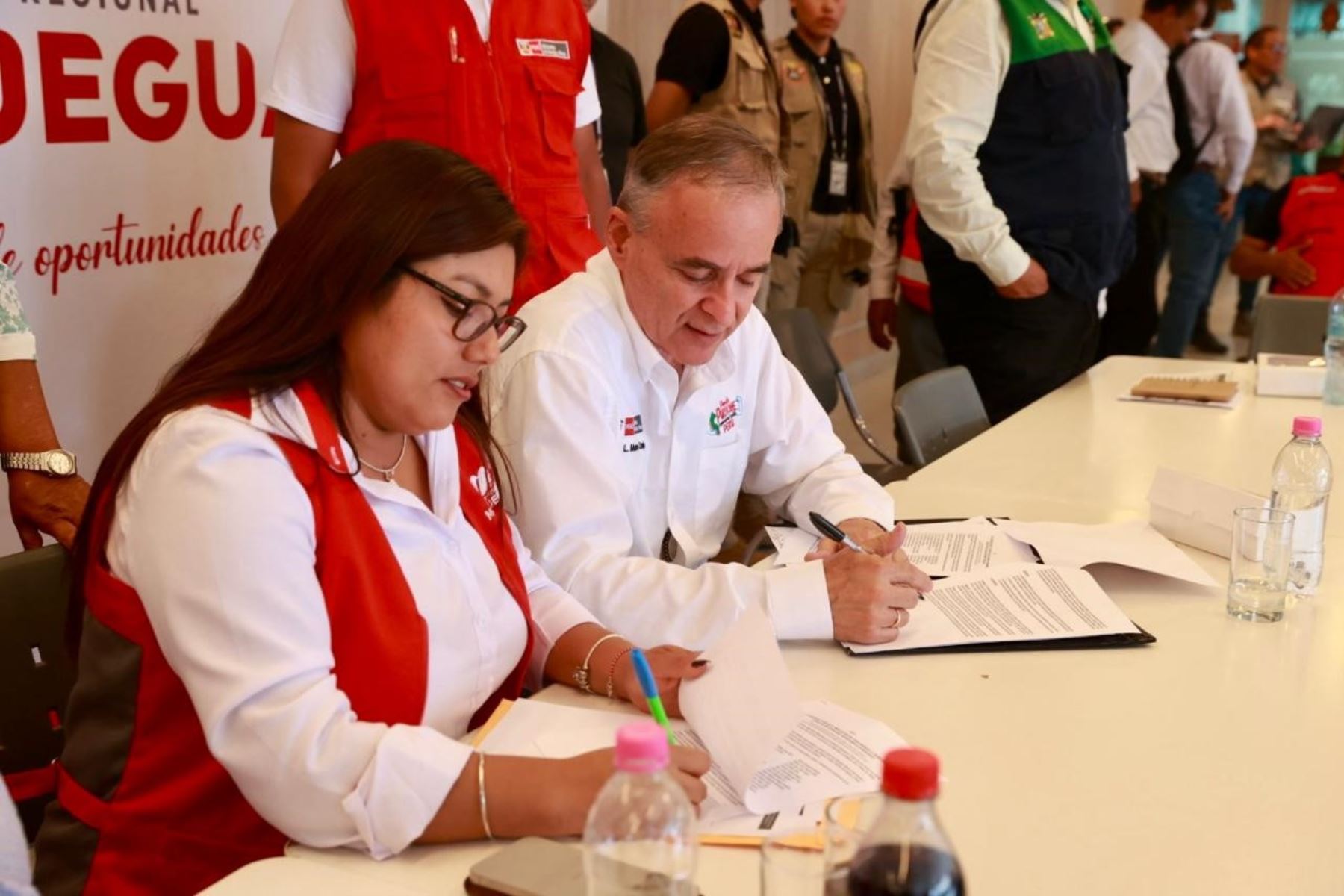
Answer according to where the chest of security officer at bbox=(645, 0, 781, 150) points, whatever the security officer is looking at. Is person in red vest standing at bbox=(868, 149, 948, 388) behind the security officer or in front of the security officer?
in front

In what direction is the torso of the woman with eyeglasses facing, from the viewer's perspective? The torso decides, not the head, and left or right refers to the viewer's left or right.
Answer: facing the viewer and to the right of the viewer

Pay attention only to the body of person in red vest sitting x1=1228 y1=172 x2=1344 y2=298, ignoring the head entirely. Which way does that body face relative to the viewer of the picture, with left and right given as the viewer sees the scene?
facing the viewer

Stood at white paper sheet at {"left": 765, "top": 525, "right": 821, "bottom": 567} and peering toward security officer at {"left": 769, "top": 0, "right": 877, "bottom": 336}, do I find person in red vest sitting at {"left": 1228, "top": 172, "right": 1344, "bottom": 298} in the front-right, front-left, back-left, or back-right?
front-right

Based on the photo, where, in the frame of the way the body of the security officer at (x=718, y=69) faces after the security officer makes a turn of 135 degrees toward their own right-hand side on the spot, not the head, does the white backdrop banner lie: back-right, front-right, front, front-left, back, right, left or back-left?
front-left

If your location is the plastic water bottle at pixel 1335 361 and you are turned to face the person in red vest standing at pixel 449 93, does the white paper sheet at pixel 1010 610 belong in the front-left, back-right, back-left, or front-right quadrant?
front-left

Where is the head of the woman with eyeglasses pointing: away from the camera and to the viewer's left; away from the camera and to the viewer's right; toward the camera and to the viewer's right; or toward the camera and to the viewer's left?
toward the camera and to the viewer's right

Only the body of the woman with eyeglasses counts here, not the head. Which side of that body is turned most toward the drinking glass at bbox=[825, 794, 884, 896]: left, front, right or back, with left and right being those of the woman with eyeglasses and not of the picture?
front

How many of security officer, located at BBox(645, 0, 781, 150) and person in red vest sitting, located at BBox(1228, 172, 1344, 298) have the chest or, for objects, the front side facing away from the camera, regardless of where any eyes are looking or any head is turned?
0

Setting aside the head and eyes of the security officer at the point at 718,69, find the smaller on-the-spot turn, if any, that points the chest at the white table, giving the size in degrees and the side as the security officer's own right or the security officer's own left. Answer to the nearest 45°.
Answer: approximately 45° to the security officer's own right

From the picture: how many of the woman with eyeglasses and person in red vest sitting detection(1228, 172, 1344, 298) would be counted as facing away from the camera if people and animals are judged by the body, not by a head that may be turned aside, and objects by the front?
0

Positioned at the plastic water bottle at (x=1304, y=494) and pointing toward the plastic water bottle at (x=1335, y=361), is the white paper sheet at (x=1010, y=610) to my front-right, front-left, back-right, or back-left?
back-left

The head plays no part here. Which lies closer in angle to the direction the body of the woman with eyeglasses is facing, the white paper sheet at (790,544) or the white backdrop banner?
the white paper sheet
